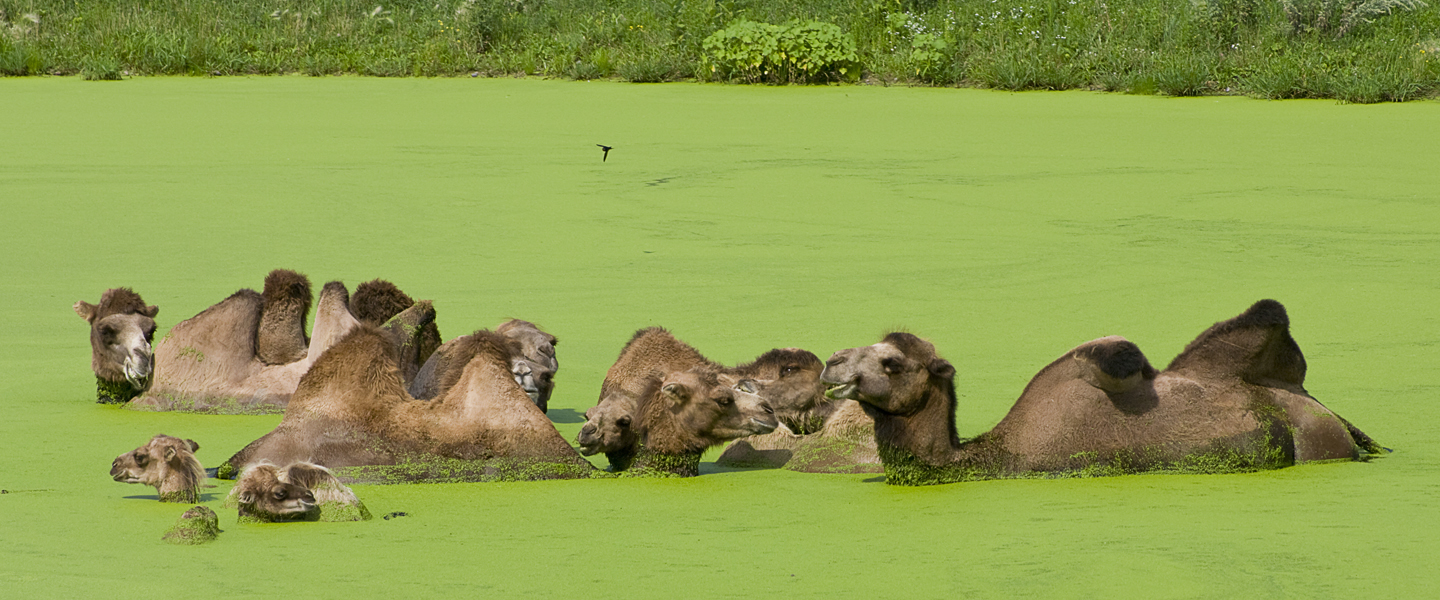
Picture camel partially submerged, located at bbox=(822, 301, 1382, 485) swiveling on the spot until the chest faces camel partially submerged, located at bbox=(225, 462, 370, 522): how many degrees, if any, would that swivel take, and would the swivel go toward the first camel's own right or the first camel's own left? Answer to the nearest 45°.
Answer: approximately 45° to the first camel's own left

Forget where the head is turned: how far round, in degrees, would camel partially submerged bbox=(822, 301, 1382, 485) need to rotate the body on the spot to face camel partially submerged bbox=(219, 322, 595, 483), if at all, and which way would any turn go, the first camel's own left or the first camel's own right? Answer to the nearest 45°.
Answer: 0° — it already faces it

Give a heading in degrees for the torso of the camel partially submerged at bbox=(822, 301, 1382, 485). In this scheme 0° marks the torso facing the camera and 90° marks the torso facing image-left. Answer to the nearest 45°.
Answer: approximately 90°
